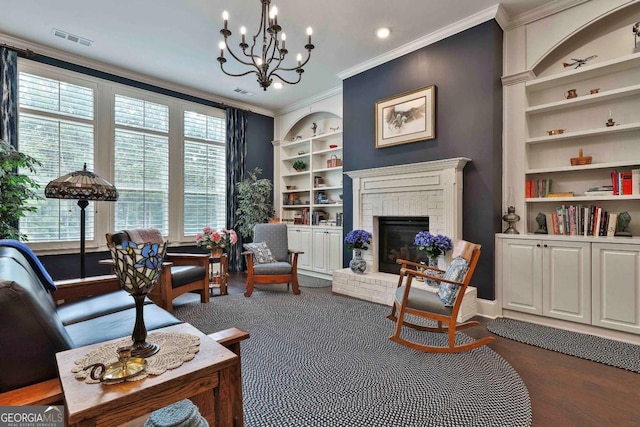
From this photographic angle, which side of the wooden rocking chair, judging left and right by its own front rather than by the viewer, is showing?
left

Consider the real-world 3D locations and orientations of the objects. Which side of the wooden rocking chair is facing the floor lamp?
front

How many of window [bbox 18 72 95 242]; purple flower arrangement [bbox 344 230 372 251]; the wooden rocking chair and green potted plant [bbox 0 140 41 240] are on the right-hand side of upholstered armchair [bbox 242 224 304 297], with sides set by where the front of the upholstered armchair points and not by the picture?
2

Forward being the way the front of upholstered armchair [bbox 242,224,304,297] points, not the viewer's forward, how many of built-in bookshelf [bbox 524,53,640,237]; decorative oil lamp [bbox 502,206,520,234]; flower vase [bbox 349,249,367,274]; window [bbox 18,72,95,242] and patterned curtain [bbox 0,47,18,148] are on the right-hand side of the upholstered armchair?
2

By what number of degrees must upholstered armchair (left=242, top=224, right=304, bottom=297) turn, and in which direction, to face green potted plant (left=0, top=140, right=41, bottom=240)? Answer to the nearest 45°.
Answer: approximately 90° to its right

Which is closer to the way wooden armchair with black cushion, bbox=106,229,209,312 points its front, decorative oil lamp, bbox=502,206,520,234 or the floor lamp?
the decorative oil lamp

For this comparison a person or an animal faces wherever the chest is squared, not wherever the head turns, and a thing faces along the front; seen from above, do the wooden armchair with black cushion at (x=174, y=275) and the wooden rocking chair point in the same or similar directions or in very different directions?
very different directions

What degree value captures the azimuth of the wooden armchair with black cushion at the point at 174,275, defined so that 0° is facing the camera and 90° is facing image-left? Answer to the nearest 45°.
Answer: approximately 315°

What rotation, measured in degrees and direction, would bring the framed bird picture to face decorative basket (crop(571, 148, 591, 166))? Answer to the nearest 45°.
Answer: approximately 135° to its left

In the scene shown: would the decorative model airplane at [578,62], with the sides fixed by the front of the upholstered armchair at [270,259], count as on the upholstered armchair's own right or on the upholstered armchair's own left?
on the upholstered armchair's own left

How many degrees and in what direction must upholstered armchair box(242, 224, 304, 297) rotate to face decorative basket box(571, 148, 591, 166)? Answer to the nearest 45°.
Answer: approximately 45° to its left
